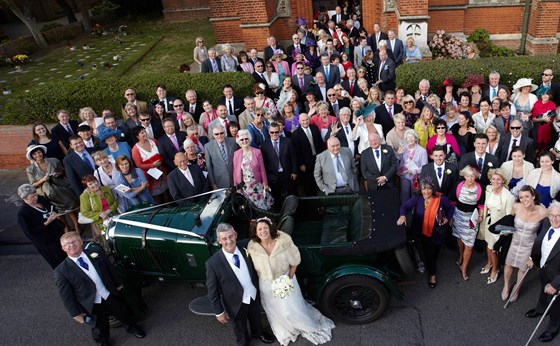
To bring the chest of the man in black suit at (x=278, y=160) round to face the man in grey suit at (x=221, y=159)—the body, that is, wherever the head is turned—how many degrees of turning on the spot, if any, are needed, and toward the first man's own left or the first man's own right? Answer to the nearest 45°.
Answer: approximately 90° to the first man's own right

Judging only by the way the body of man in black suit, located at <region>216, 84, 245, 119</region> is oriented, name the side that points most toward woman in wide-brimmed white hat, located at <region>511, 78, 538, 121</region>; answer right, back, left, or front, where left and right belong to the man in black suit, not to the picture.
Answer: left

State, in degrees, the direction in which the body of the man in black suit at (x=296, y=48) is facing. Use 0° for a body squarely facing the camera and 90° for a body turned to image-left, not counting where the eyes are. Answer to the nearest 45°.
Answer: approximately 0°

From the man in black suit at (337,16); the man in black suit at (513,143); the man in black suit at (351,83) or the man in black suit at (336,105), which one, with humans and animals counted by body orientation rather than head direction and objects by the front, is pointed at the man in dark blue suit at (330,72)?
the man in black suit at (337,16)

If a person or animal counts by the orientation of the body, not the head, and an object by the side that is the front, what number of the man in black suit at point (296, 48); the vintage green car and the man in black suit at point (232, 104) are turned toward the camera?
2

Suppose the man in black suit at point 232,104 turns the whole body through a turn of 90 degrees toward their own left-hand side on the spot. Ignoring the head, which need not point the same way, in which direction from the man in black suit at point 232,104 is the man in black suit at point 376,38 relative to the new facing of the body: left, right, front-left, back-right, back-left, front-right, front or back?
front-left

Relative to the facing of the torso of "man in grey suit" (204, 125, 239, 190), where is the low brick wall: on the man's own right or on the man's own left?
on the man's own right

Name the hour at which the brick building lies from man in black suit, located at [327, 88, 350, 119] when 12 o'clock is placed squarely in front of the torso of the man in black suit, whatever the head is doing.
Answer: The brick building is roughly at 7 o'clock from the man in black suit.

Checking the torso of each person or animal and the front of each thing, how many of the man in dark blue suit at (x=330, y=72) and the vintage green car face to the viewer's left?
1

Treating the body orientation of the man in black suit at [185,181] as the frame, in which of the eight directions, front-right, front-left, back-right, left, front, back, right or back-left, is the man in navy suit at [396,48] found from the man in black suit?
back-left

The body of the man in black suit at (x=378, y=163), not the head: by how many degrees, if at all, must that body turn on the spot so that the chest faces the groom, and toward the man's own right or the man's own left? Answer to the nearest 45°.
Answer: approximately 45° to the man's own right

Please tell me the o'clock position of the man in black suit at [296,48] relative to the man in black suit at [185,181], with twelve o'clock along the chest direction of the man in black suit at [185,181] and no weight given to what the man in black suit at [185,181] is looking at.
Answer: the man in black suit at [296,48] is roughly at 7 o'clock from the man in black suit at [185,181].

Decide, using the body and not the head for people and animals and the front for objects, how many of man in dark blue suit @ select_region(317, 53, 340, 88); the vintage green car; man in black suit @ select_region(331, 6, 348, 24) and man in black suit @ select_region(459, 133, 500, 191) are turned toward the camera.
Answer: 3

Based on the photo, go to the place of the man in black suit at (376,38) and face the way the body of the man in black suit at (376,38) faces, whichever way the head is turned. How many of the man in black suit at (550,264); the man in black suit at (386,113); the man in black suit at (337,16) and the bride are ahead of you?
3

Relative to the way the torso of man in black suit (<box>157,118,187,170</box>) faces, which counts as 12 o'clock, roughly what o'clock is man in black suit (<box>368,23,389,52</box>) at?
man in black suit (<box>368,23,389,52</box>) is roughly at 8 o'clock from man in black suit (<box>157,118,187,170</box>).
